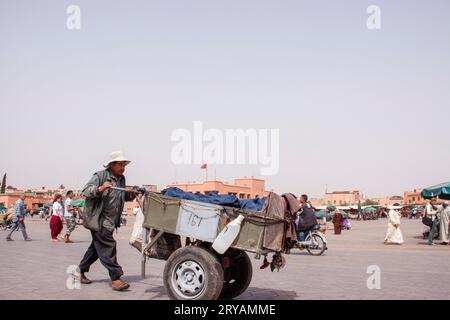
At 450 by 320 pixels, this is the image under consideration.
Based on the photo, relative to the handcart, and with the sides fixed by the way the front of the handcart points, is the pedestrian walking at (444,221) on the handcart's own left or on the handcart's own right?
on the handcart's own left

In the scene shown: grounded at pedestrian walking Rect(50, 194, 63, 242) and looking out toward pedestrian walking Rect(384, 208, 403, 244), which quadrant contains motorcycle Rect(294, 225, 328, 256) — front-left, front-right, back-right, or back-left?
front-right

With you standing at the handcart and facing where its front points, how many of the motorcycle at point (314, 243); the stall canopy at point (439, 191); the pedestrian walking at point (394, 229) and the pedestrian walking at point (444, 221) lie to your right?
0

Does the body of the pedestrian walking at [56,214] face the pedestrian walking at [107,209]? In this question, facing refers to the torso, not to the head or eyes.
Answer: no

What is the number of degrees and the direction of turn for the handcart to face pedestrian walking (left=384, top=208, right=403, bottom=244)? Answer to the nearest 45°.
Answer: approximately 90° to its left
